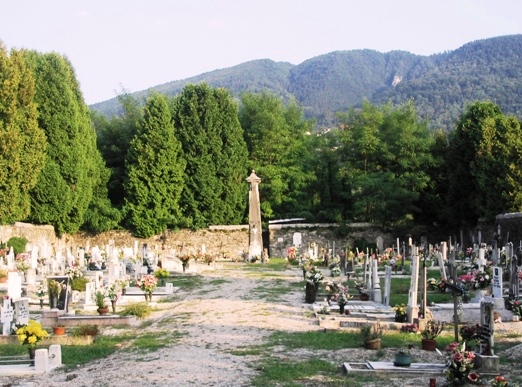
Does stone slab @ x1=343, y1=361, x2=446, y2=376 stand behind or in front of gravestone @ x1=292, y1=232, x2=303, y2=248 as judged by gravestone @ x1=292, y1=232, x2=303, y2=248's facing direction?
in front

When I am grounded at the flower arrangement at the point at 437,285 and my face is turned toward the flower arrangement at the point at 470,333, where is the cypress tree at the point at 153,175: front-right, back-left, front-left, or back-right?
back-right

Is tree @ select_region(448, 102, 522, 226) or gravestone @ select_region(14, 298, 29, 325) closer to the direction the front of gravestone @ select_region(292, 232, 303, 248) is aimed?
the gravestone

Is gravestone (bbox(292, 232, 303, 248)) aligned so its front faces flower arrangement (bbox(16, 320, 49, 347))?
yes

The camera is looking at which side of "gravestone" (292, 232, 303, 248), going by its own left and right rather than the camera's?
front

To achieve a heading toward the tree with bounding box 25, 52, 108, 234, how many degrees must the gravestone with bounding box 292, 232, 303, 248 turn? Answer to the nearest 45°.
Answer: approximately 90° to its right

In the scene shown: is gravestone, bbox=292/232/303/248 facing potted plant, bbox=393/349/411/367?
yes

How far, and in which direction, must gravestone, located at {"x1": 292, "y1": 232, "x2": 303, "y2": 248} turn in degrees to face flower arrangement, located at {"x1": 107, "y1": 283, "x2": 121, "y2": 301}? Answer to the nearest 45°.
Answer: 0° — it already faces it

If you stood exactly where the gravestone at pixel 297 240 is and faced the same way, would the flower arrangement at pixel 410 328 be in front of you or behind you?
in front

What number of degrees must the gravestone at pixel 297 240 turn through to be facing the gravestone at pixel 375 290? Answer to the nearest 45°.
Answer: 0° — it already faces it

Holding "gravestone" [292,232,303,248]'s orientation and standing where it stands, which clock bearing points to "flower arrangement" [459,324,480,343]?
The flower arrangement is roughly at 12 o'clock from the gravestone.

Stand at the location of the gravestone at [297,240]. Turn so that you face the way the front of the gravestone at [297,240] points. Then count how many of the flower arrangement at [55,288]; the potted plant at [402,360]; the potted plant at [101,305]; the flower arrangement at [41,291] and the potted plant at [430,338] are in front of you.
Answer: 5

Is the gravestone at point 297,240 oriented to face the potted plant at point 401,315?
yes

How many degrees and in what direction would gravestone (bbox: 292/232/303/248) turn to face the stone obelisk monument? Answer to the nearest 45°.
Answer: approximately 45° to its right

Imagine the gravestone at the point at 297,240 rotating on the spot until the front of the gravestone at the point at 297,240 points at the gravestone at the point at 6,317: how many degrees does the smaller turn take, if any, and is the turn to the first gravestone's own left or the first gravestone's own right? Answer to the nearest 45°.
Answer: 0° — it already faces it

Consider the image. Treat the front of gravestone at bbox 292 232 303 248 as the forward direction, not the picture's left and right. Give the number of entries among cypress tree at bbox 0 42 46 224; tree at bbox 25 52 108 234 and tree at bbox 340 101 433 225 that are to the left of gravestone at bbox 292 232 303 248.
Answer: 1

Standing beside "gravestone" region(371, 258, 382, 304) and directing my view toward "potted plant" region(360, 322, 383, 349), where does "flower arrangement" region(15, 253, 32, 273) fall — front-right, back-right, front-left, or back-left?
back-right
